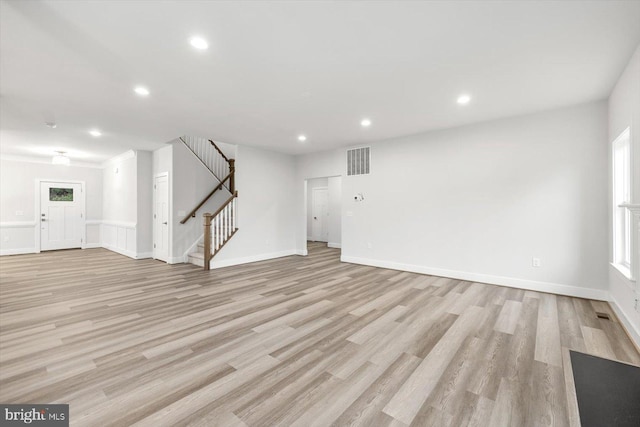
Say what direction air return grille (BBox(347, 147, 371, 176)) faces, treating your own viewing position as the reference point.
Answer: facing the viewer and to the left of the viewer

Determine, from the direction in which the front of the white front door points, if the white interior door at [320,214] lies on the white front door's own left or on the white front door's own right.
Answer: on the white front door's own left

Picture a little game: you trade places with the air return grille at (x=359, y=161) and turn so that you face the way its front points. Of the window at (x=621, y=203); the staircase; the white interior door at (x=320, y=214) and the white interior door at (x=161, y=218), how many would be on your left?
1

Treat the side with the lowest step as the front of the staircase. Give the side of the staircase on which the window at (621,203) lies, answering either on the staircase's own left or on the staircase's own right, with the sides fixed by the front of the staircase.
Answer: on the staircase's own left

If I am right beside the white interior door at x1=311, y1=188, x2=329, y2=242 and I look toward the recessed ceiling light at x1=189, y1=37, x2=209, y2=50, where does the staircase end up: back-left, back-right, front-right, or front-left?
front-right

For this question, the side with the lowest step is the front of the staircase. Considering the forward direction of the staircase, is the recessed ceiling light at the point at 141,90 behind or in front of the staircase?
in front

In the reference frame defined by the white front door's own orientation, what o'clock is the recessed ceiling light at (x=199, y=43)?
The recessed ceiling light is roughly at 12 o'clock from the white front door.

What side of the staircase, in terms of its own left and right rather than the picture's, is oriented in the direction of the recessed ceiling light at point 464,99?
left

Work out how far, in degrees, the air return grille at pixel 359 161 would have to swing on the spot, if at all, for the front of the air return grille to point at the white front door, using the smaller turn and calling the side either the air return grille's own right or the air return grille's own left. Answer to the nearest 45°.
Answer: approximately 45° to the air return grille's own right

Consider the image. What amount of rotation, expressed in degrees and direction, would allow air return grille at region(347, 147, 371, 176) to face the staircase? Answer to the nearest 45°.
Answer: approximately 45° to its right

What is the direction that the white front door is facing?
toward the camera

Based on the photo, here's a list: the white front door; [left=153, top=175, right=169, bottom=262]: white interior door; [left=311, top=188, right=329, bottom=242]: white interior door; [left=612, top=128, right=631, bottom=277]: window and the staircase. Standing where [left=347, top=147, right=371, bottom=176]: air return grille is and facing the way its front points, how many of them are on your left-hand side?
1

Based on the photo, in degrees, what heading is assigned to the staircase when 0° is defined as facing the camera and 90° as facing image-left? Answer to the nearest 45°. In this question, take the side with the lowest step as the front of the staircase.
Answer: approximately 45°

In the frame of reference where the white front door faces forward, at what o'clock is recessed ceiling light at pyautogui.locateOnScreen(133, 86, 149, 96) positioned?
The recessed ceiling light is roughly at 12 o'clock from the white front door.

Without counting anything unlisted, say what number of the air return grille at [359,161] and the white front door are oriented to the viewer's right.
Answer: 0

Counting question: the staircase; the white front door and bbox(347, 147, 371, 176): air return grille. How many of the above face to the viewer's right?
0
